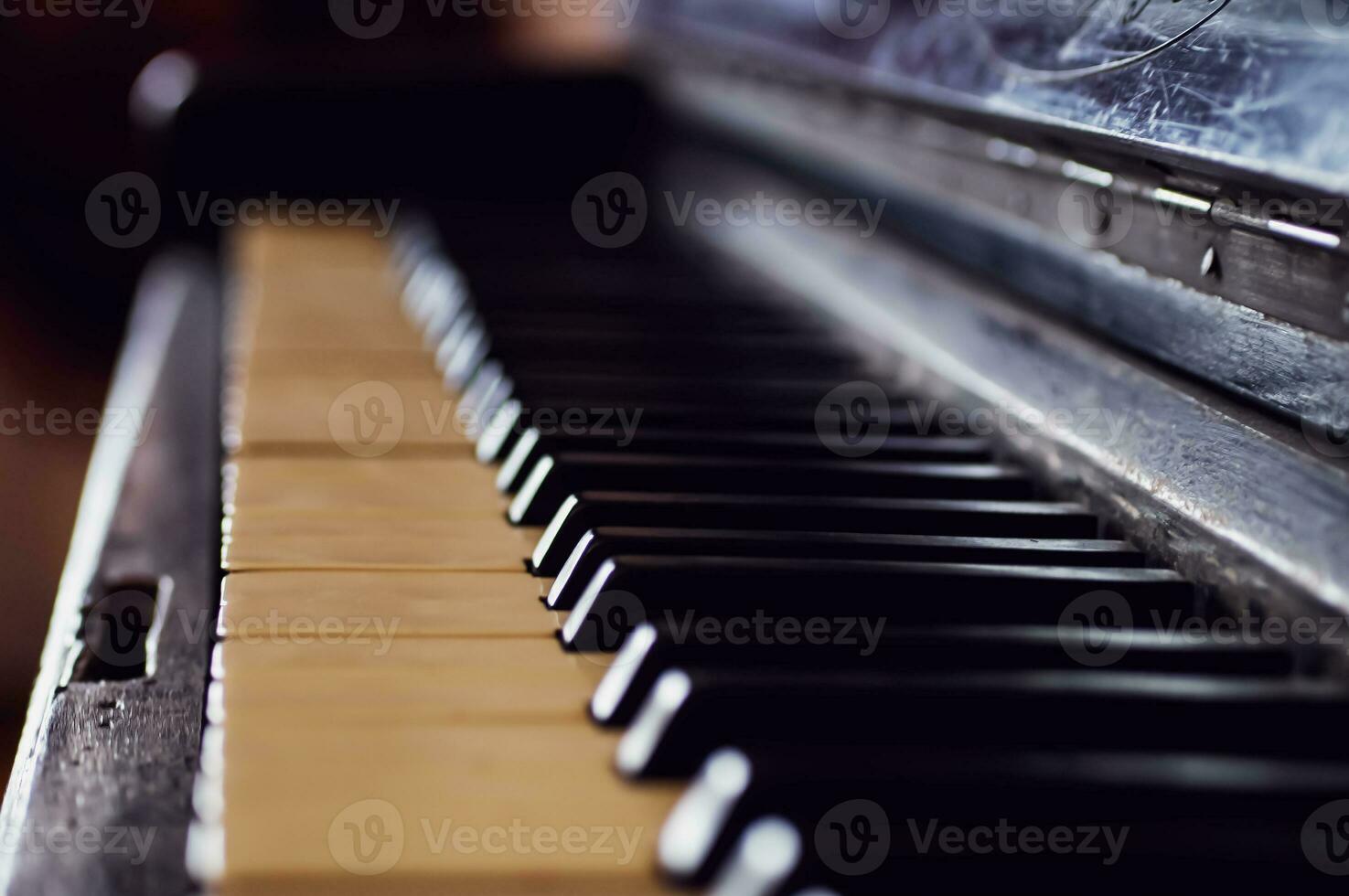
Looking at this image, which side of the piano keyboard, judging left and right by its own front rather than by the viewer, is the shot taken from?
left
